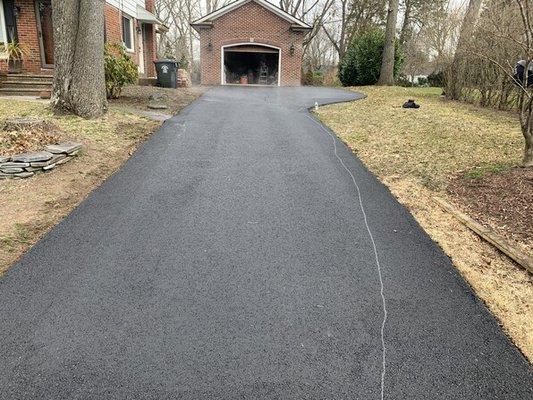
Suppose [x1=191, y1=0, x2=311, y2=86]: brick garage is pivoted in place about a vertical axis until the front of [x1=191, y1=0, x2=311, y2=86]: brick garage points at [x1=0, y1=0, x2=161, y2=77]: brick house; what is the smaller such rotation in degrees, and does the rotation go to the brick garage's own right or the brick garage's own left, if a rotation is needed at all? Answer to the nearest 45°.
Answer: approximately 45° to the brick garage's own right

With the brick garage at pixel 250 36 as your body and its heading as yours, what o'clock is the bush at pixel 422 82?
The bush is roughly at 8 o'clock from the brick garage.

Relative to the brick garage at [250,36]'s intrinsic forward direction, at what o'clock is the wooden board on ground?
The wooden board on ground is roughly at 12 o'clock from the brick garage.

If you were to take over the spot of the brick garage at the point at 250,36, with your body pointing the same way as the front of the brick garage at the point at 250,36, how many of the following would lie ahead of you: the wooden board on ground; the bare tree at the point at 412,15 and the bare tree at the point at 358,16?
1

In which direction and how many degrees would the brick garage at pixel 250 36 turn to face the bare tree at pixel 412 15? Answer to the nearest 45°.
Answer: approximately 135° to its left

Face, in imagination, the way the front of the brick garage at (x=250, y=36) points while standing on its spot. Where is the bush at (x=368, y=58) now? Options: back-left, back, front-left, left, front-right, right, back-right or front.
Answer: left

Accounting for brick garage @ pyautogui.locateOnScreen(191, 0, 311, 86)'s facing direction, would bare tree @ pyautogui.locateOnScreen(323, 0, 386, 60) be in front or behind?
behind

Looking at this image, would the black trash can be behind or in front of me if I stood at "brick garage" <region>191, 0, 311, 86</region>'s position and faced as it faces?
in front

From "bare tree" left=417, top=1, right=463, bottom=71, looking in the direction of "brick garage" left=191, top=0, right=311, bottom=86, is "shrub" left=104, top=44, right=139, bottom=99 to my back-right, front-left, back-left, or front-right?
front-left

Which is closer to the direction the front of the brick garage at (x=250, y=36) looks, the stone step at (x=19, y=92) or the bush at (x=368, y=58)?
the stone step

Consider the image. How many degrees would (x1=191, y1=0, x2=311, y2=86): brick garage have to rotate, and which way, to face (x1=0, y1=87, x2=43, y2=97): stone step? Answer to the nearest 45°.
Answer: approximately 45° to its right

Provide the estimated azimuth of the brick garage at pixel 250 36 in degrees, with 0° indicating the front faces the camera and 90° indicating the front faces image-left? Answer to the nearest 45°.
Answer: approximately 0°

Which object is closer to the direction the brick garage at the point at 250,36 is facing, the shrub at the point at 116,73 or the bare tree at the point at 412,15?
the shrub

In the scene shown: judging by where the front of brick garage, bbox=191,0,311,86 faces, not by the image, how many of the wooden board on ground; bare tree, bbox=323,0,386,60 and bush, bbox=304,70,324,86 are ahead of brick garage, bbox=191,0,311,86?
1
